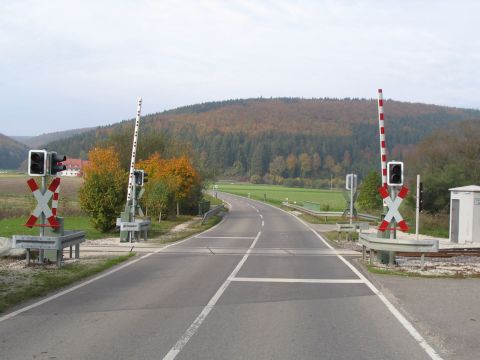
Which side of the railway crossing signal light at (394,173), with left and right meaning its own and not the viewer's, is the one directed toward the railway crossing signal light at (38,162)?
right

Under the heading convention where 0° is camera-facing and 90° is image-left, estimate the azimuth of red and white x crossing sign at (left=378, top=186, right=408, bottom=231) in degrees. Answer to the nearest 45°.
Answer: approximately 0°

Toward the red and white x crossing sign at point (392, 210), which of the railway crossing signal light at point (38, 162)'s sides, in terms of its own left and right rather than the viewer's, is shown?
left

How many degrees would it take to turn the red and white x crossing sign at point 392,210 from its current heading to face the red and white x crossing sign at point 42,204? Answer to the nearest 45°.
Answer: approximately 90° to its right

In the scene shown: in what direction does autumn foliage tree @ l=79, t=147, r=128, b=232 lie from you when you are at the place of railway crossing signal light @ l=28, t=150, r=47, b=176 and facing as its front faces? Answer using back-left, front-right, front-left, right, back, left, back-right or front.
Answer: back

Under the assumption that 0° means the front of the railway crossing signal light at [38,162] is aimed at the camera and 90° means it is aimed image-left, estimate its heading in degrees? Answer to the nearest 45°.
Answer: approximately 0°
